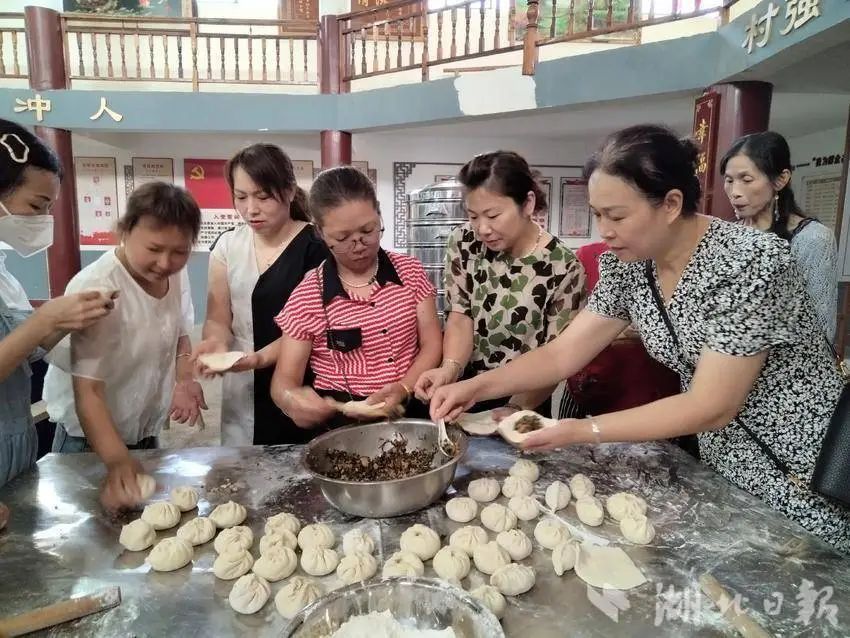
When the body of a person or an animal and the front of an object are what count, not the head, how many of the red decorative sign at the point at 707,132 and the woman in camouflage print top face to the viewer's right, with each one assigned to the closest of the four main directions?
0

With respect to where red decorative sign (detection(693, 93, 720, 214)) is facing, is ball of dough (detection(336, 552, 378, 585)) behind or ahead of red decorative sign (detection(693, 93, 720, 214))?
ahead

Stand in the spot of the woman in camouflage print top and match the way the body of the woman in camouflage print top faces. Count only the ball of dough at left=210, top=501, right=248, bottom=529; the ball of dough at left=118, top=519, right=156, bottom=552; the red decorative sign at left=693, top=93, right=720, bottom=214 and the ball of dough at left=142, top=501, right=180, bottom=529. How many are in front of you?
3

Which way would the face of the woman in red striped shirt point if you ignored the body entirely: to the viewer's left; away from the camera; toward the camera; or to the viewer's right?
toward the camera

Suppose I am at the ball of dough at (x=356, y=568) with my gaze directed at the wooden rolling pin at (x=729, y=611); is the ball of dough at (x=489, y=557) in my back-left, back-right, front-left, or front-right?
front-left

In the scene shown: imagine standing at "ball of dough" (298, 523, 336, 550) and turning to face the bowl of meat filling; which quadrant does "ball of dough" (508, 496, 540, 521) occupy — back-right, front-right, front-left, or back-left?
front-right

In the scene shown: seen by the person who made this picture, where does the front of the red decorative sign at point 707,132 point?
facing the viewer and to the left of the viewer

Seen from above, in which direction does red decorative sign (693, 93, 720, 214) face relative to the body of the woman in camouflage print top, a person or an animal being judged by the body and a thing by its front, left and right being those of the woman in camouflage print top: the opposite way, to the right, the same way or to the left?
the same way

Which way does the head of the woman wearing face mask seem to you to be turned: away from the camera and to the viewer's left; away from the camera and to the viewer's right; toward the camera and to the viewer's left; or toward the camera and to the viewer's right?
toward the camera and to the viewer's right

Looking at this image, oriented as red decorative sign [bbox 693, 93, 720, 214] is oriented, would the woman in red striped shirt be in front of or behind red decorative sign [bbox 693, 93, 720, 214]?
in front

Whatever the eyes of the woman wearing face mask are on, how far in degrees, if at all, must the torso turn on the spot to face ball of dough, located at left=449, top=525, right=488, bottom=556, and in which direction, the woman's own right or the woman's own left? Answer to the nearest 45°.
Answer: approximately 45° to the woman's own right

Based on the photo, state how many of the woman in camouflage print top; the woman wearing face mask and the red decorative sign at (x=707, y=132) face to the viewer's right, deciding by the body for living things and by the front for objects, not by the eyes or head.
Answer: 1

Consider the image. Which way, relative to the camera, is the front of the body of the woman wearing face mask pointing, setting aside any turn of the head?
to the viewer's right

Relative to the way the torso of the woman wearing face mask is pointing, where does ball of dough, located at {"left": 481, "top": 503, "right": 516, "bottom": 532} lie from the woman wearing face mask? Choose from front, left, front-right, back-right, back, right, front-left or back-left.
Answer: front-right

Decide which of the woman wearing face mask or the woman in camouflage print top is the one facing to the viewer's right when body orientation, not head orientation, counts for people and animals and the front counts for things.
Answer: the woman wearing face mask

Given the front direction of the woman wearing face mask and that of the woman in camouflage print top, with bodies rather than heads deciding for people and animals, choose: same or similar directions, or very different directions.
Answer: very different directions

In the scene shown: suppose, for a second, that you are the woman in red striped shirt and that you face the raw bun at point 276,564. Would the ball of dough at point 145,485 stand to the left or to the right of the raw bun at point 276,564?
right
